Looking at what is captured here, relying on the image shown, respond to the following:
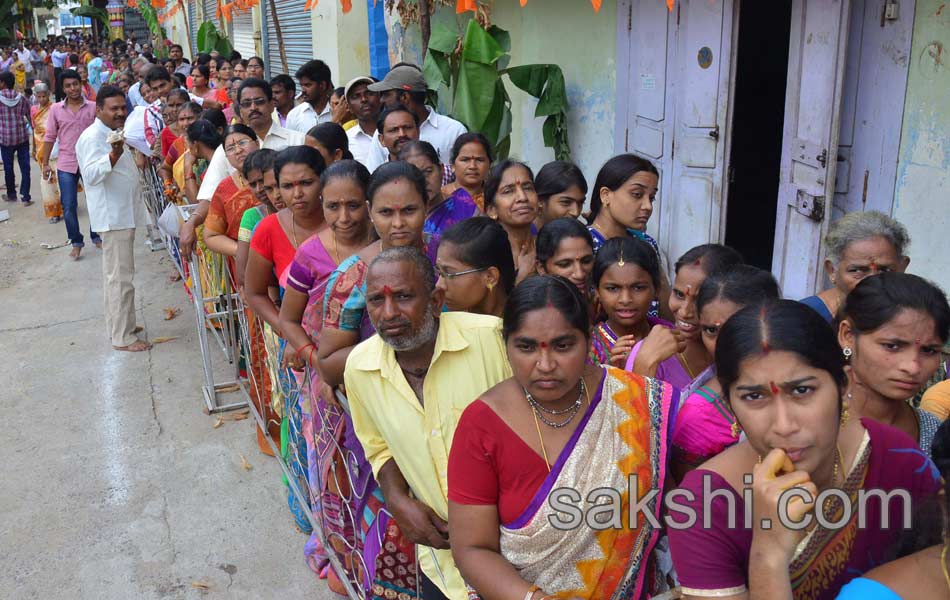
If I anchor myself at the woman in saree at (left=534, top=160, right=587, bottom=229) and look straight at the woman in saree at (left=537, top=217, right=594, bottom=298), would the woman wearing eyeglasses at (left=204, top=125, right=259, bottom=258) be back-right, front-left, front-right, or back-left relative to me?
back-right

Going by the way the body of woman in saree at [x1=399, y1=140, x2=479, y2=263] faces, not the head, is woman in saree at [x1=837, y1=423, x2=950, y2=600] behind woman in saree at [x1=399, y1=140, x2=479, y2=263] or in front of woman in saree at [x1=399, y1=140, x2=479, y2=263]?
in front

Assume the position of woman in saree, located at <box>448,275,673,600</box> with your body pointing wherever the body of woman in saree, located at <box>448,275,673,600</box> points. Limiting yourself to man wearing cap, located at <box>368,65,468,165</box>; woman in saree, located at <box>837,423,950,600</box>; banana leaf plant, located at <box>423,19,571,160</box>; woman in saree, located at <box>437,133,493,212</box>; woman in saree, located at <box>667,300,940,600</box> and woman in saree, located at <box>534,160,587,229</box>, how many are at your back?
4

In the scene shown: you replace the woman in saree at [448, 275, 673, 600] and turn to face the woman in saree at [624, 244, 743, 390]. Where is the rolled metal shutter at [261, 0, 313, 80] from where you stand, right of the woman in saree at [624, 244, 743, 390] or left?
left

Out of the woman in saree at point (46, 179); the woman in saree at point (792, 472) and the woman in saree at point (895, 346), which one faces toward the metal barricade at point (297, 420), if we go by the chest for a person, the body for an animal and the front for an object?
the woman in saree at point (46, 179)

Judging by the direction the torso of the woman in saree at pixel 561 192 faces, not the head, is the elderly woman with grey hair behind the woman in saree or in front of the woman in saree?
in front

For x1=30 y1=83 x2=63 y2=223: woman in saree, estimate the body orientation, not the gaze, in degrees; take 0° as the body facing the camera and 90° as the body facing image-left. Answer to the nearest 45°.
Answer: approximately 0°

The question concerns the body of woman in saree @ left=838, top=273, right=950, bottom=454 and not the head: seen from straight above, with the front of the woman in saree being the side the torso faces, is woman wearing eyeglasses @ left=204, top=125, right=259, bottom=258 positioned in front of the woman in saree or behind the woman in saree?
behind

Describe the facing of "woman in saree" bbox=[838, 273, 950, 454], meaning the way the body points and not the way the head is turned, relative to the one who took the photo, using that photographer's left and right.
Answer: facing the viewer and to the right of the viewer
